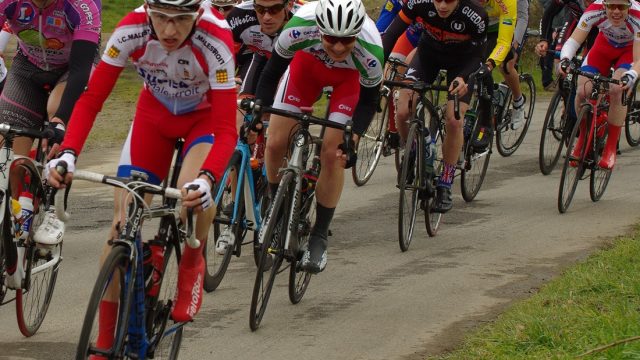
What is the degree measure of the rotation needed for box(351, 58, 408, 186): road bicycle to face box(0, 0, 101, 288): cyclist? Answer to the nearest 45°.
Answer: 0° — it already faces them

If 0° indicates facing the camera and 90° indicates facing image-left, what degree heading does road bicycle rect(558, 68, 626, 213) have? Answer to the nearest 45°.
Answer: approximately 45°

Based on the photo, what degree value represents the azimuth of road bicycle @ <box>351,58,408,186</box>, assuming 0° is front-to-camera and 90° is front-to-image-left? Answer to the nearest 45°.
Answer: approximately 45°

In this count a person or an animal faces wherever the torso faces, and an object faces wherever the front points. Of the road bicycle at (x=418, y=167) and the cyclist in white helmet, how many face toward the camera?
2

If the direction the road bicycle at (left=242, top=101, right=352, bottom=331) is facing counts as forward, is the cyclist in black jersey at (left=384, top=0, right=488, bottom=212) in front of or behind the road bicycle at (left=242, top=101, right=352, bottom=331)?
behind

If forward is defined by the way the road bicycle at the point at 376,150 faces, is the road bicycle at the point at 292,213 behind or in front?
in front

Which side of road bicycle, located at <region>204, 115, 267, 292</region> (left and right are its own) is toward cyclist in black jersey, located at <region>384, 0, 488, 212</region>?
back
